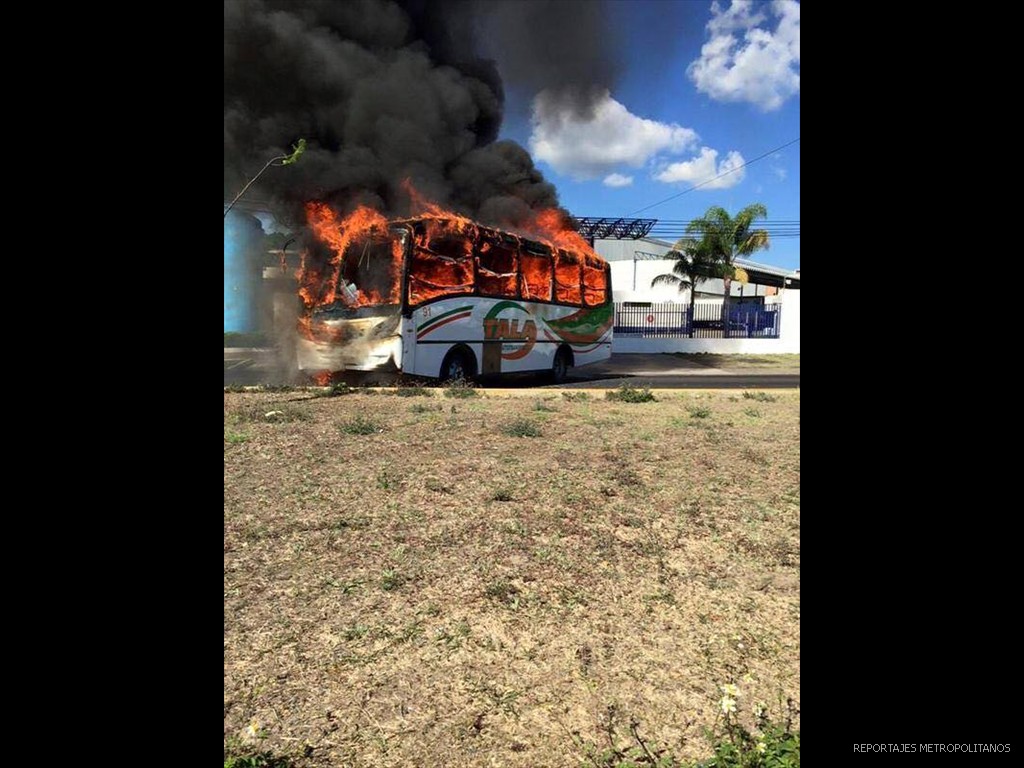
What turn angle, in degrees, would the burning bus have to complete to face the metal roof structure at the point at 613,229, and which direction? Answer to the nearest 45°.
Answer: approximately 135° to its right

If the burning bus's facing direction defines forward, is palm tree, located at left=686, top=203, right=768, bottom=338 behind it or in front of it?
behind

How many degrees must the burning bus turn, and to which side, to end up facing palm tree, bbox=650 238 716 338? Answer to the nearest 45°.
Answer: approximately 180°

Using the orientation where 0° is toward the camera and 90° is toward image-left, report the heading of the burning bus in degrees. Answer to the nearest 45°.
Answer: approximately 45°

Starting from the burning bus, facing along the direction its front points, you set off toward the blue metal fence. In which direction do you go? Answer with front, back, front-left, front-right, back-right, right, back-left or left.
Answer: back

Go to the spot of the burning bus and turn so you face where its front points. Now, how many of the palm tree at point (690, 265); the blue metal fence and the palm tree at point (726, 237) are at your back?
3
